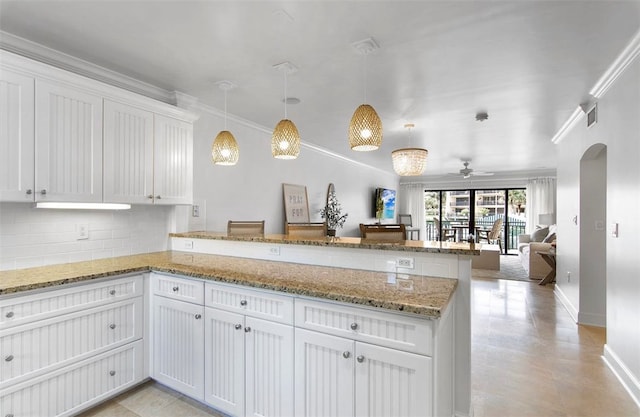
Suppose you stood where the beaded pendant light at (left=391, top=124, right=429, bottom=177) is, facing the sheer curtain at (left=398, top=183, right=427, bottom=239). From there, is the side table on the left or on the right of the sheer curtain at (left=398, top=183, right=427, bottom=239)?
right

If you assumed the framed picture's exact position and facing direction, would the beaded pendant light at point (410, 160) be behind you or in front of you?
in front

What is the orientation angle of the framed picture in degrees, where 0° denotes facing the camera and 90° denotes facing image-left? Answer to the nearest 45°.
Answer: approximately 315°

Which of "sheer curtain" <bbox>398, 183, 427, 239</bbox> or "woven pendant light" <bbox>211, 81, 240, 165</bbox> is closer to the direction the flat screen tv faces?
the woven pendant light

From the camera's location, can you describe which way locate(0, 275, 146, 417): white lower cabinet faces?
facing the viewer and to the right of the viewer

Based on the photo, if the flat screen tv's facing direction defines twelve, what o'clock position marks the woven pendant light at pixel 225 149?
The woven pendant light is roughly at 2 o'clock from the flat screen tv.

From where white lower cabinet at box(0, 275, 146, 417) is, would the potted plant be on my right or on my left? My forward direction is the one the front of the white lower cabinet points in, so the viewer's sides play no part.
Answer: on my left

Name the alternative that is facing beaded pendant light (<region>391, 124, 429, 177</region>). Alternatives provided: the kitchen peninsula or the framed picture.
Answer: the framed picture

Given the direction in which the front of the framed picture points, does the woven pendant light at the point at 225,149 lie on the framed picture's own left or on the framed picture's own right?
on the framed picture's own right
